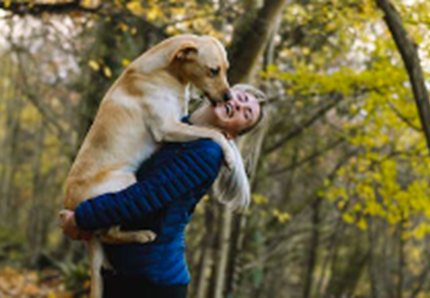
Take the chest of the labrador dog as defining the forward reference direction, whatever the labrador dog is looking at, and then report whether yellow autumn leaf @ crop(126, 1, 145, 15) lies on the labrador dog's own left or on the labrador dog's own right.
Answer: on the labrador dog's own left

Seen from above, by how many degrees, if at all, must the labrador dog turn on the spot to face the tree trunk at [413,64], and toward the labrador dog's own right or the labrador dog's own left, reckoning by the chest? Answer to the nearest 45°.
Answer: approximately 45° to the labrador dog's own left

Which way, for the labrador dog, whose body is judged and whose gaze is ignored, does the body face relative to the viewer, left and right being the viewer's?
facing to the right of the viewer

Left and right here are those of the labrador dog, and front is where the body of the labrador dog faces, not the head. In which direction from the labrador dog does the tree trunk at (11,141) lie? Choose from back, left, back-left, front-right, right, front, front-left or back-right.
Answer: left
